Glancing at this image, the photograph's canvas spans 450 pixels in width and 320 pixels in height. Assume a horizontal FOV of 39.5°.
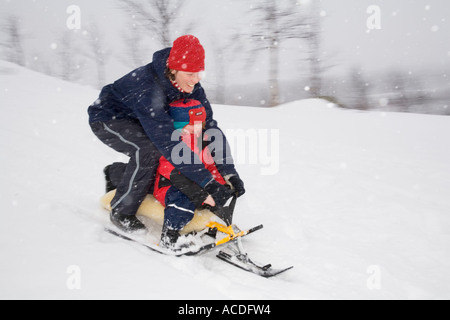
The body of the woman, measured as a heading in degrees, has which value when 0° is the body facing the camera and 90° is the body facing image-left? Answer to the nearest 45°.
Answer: approximately 315°

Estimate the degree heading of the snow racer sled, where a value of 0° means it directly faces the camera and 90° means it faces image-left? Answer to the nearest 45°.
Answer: approximately 315°

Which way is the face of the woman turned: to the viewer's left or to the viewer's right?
to the viewer's right
